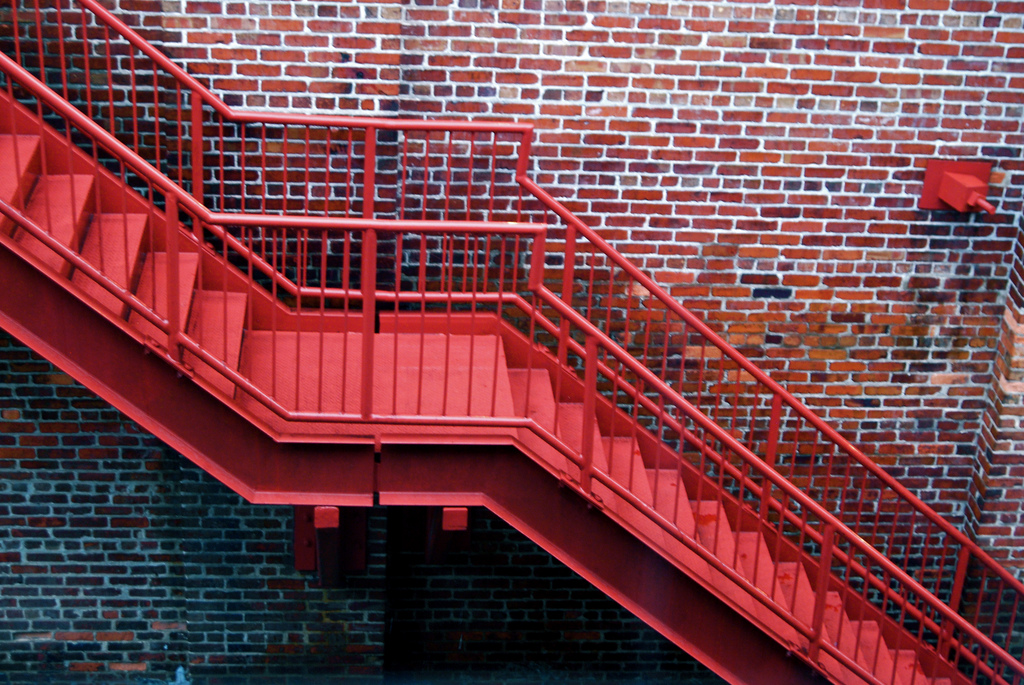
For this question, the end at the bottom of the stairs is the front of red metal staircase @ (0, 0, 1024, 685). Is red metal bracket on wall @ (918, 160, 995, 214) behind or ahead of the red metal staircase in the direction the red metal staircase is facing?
ahead

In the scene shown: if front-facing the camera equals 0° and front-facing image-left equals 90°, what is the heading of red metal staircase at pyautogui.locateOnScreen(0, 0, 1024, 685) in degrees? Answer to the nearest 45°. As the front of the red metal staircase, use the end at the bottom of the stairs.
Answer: approximately 270°
